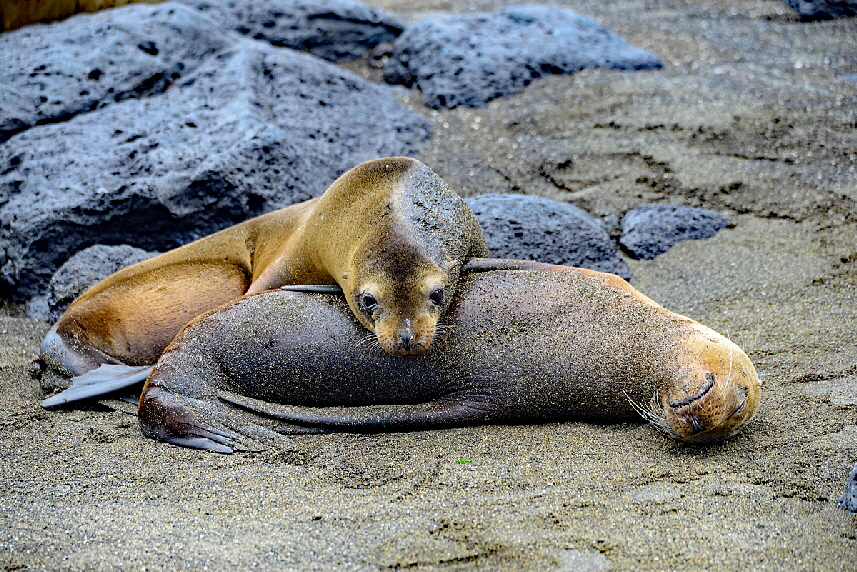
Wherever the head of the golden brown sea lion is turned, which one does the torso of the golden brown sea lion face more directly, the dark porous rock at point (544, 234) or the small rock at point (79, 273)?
the dark porous rock

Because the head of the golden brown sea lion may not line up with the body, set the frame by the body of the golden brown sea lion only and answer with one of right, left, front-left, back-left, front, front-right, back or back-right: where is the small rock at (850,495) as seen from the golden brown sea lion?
front

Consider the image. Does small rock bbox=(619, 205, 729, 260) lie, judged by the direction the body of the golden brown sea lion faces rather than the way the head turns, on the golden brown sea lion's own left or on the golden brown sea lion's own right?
on the golden brown sea lion's own left

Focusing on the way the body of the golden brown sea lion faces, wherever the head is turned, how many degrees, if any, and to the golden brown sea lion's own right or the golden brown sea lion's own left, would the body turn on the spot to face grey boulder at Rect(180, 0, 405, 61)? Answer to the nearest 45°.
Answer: approximately 135° to the golden brown sea lion's own left

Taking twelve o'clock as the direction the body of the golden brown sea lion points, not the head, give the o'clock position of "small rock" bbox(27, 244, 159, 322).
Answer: The small rock is roughly at 6 o'clock from the golden brown sea lion.

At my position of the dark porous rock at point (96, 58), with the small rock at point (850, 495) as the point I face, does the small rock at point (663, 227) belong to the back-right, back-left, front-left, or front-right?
front-left

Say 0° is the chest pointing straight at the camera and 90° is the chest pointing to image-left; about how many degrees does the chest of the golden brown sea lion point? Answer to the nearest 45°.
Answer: approximately 315°
